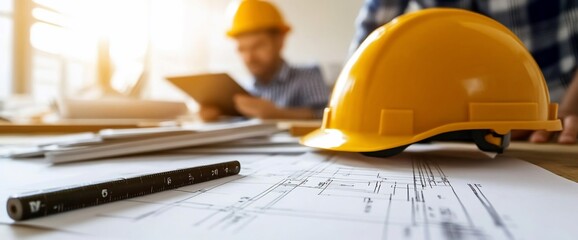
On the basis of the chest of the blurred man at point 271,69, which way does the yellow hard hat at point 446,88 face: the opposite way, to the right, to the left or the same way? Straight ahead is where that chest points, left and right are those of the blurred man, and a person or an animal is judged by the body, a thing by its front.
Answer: to the right

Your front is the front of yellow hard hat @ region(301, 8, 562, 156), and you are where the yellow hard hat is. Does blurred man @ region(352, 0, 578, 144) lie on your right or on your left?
on your right

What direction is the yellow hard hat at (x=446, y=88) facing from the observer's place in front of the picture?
facing to the left of the viewer

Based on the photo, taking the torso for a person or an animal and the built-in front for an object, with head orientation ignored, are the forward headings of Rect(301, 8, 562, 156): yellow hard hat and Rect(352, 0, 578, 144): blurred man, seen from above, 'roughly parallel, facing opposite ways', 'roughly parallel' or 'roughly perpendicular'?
roughly perpendicular

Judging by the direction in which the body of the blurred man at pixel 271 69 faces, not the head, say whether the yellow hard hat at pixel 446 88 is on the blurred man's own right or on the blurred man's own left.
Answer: on the blurred man's own left

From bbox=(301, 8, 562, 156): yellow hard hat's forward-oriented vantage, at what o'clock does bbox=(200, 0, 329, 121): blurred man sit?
The blurred man is roughly at 2 o'clock from the yellow hard hat.

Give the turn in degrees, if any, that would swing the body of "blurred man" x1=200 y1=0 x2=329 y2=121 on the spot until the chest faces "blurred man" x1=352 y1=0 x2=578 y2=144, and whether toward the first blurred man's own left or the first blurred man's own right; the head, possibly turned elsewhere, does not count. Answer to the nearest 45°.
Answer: approximately 90° to the first blurred man's own left
